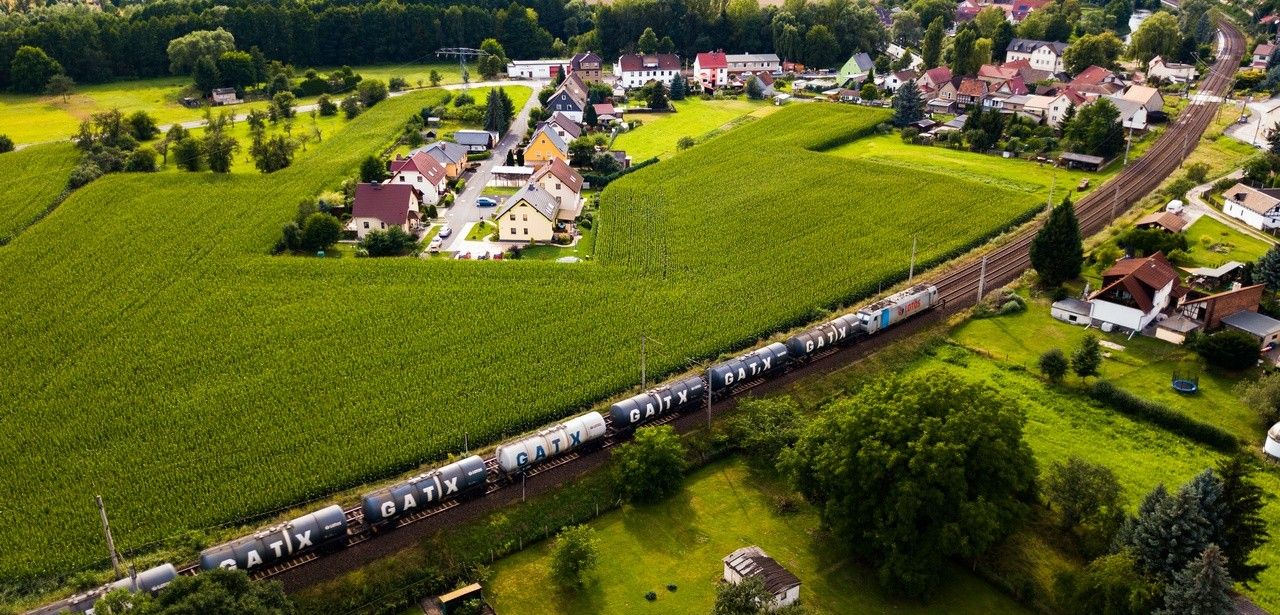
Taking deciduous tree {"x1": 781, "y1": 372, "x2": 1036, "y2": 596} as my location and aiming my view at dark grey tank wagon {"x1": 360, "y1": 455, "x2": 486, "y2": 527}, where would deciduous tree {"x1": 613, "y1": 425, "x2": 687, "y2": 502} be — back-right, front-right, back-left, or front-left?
front-right

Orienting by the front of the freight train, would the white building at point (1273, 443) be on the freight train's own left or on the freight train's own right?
on the freight train's own right

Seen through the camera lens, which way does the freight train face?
facing away from the viewer and to the right of the viewer

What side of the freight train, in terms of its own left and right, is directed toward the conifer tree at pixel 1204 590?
right

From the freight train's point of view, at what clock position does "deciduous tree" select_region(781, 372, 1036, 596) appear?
The deciduous tree is roughly at 2 o'clock from the freight train.
